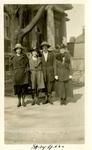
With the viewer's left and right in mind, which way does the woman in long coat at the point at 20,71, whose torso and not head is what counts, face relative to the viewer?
facing the viewer
